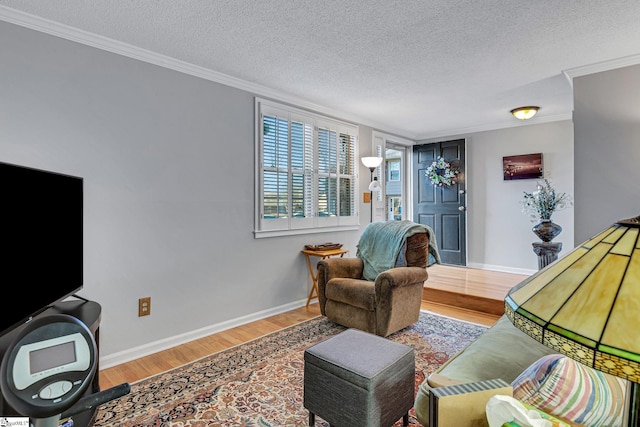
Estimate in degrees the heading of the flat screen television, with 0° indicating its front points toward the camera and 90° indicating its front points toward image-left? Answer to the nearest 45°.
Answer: approximately 315°

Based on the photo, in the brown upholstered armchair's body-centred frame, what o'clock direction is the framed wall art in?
The framed wall art is roughly at 6 o'clock from the brown upholstered armchair.

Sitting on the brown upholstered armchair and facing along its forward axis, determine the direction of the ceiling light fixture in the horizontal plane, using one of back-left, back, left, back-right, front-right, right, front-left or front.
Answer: back

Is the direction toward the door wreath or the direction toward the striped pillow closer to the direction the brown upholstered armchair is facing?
the striped pillow

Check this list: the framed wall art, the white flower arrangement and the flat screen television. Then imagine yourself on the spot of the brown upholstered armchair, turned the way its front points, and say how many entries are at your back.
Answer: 2

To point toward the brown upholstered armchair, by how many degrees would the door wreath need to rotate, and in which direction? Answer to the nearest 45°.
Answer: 0° — it already faces it

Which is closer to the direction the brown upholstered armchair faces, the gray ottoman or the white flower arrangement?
the gray ottoman

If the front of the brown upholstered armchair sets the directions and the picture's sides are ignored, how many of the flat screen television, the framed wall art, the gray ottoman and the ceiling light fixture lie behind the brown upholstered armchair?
2

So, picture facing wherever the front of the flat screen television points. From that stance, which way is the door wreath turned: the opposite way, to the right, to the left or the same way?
to the right

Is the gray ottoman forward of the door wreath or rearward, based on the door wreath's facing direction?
forward

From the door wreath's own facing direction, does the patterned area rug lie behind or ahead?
ahead

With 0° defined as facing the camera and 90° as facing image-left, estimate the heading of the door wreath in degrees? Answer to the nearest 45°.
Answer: approximately 0°

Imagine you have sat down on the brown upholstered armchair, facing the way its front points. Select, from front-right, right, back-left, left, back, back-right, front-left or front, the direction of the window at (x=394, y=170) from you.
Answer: back-right

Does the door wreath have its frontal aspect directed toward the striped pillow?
yes

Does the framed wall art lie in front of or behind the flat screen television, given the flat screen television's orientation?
in front
